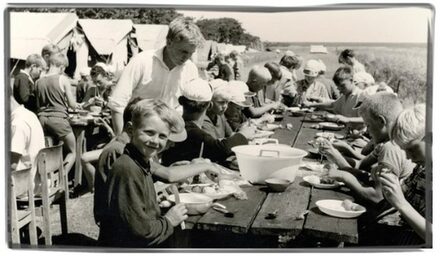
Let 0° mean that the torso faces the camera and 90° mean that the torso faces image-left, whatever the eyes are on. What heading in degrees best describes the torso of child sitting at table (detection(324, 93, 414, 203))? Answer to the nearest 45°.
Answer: approximately 90°

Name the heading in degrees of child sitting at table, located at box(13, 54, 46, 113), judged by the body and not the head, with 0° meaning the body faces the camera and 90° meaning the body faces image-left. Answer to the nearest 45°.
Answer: approximately 270°

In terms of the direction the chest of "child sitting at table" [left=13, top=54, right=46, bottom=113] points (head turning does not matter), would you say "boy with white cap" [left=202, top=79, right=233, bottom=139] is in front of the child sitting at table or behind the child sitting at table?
in front

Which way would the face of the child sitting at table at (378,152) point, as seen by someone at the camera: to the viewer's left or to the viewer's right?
to the viewer's left

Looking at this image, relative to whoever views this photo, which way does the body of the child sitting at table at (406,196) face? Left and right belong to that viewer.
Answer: facing to the left of the viewer

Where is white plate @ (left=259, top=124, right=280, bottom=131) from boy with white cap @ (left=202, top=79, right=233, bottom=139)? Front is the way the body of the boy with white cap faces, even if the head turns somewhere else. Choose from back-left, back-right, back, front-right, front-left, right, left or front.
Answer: front-left

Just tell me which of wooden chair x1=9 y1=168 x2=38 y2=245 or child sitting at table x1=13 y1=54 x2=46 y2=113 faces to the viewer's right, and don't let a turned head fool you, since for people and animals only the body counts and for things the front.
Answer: the child sitting at table

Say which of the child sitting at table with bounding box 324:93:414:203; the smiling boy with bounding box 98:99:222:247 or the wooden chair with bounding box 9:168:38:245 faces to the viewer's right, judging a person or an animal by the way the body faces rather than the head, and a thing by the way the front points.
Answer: the smiling boy
